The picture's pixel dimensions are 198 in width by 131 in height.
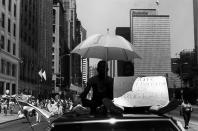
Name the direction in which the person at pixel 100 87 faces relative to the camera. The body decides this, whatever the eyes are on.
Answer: toward the camera

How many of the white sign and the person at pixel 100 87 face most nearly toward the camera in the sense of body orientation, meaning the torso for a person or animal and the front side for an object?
2

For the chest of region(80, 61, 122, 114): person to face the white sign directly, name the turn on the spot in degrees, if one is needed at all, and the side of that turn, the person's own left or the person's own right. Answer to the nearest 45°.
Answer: approximately 45° to the person's own left

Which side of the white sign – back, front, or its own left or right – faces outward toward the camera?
front

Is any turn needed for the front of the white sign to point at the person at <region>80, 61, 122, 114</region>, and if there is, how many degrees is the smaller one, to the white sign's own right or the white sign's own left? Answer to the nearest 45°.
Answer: approximately 135° to the white sign's own right
